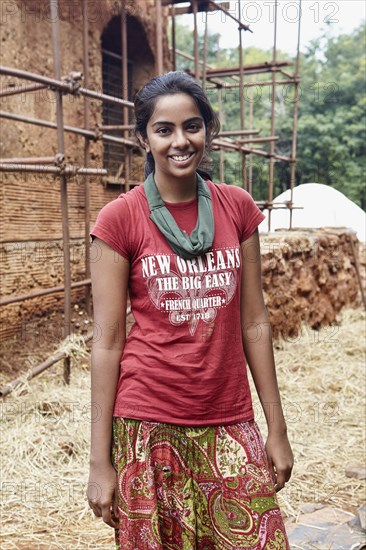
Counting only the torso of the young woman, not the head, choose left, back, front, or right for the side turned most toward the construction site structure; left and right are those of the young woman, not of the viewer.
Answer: back

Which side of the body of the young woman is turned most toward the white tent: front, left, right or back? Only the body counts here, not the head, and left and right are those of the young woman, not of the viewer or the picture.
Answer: back

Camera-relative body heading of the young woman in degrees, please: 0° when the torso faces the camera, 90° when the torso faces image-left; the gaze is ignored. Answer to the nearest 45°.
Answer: approximately 0°

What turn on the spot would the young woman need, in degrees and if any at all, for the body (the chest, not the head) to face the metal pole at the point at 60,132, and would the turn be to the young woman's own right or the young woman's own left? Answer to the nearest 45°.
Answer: approximately 180°

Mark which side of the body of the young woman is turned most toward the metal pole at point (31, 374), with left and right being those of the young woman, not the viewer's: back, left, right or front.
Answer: back

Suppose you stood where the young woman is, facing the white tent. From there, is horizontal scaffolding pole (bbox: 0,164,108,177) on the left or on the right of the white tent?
left
